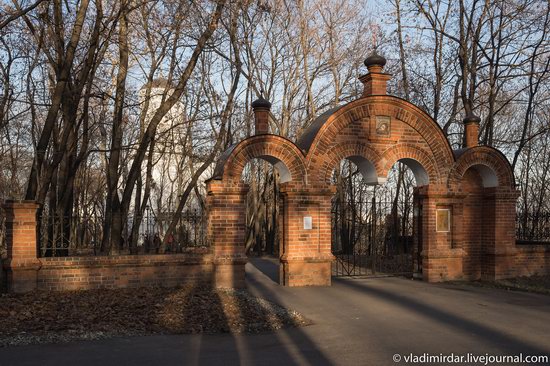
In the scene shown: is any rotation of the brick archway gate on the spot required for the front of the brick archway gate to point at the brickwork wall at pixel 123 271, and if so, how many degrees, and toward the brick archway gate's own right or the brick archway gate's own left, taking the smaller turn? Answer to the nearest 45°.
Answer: approximately 90° to the brick archway gate's own right

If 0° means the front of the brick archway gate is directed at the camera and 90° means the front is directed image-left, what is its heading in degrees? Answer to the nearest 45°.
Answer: approximately 315°

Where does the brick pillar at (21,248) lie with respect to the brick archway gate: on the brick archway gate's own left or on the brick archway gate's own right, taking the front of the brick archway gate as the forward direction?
on the brick archway gate's own right
